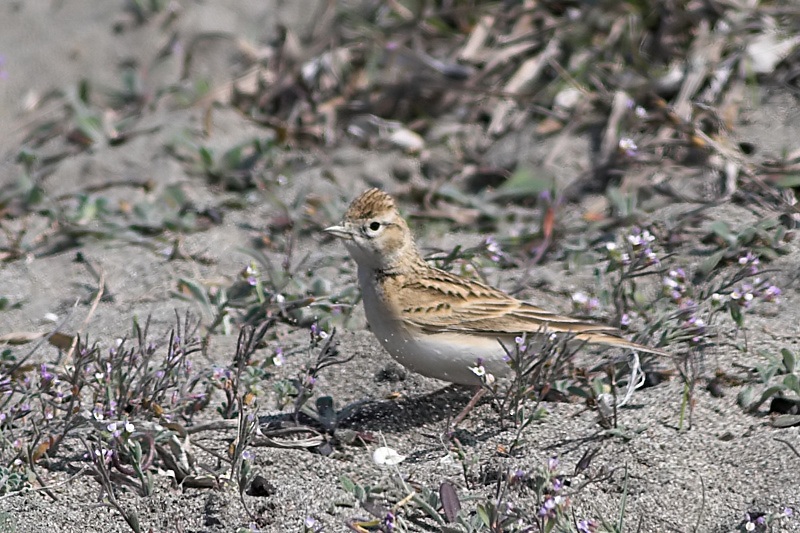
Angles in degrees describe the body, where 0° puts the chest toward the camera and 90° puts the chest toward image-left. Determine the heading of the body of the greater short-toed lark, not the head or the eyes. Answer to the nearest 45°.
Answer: approximately 90°

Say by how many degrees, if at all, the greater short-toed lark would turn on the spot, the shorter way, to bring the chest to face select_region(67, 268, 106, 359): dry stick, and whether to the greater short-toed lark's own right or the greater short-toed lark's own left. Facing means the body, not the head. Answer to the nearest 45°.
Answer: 0° — it already faces it

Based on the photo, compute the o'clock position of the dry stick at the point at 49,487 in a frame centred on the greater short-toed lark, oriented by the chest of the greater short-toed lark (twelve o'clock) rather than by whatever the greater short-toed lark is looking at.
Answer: The dry stick is roughly at 11 o'clock from the greater short-toed lark.
